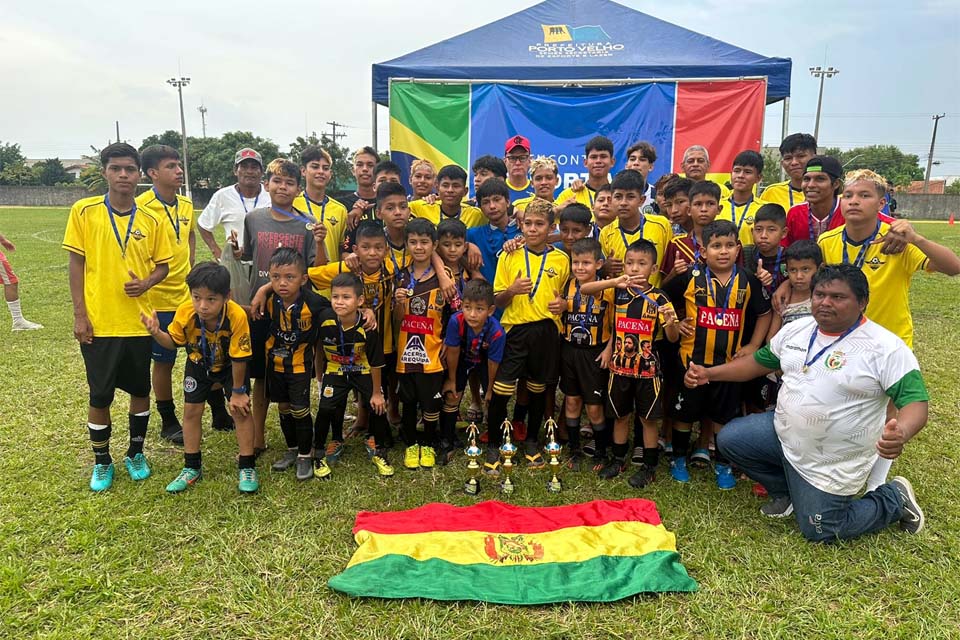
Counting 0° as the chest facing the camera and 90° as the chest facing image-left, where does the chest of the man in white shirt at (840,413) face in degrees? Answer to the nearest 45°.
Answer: approximately 45°

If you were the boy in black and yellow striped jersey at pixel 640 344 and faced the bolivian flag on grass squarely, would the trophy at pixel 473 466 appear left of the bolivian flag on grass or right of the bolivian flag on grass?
right

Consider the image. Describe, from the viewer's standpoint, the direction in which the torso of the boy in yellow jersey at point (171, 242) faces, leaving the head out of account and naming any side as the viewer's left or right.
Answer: facing the viewer and to the right of the viewer

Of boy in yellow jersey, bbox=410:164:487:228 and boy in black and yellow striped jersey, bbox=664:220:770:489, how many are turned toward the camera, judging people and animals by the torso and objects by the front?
2

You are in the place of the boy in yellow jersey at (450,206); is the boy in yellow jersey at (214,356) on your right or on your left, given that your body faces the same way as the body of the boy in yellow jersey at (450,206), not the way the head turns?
on your right

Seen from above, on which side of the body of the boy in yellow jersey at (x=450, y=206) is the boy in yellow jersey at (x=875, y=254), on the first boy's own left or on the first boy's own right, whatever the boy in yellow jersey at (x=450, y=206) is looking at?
on the first boy's own left

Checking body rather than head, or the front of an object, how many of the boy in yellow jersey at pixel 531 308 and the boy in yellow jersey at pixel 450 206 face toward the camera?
2

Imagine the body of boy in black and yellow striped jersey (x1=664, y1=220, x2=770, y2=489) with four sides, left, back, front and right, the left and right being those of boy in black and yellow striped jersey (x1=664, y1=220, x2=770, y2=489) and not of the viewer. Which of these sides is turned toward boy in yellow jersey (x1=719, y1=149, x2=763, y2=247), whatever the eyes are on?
back
